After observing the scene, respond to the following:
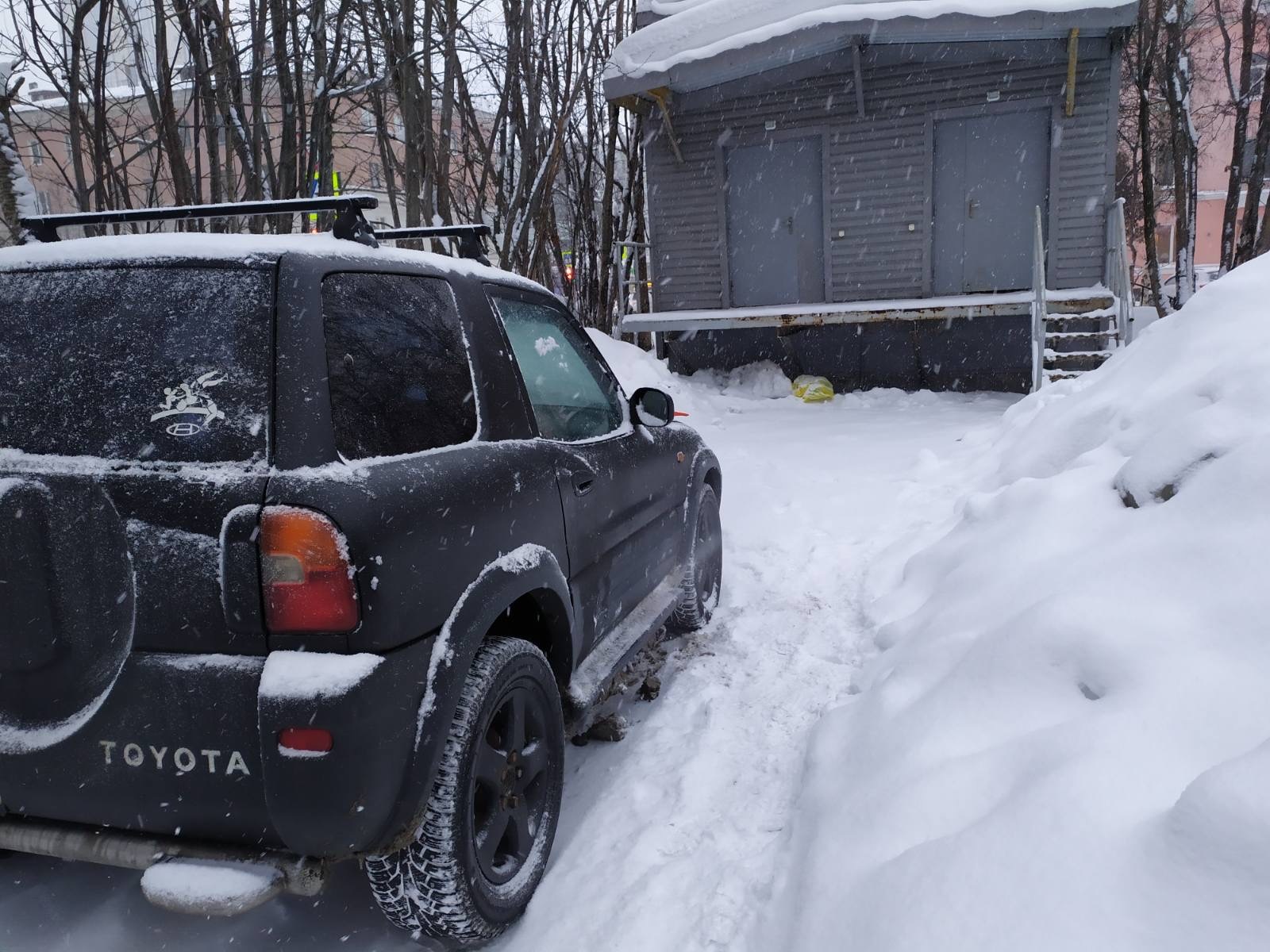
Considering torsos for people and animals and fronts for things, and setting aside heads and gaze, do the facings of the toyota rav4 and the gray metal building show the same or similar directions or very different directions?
very different directions

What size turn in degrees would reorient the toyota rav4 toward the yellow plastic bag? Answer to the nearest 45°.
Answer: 0° — it already faces it

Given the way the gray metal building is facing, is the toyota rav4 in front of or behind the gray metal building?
in front

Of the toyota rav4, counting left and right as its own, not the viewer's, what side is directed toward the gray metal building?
front

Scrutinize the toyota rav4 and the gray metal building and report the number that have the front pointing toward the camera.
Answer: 1

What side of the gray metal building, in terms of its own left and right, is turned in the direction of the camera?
front

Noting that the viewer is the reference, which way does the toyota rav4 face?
facing away from the viewer and to the right of the viewer

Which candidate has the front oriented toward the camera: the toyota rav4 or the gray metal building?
the gray metal building
